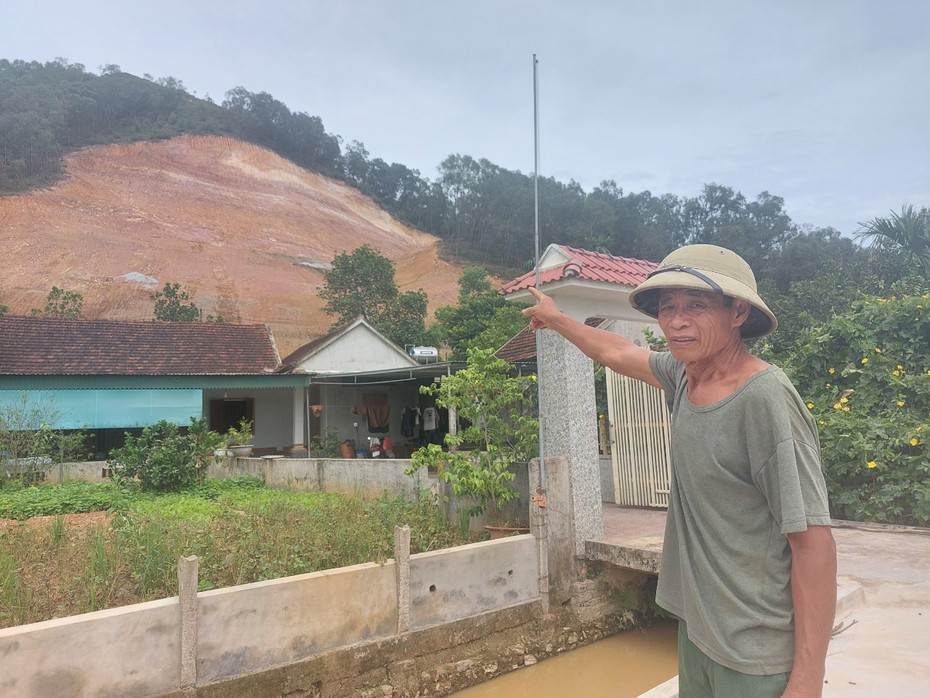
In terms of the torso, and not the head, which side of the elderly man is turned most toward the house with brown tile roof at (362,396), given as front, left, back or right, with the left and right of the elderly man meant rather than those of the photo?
right

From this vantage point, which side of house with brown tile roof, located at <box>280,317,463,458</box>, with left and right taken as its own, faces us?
front

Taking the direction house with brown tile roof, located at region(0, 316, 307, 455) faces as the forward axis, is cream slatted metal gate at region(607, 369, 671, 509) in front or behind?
in front

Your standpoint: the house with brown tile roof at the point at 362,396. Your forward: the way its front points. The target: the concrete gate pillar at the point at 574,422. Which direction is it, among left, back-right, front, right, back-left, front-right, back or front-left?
front

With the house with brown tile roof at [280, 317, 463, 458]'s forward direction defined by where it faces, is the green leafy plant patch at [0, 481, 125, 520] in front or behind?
in front

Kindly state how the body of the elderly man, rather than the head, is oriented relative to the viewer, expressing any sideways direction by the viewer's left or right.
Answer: facing the viewer and to the left of the viewer

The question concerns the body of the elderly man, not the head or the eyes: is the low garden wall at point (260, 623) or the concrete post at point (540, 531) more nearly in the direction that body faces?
the low garden wall

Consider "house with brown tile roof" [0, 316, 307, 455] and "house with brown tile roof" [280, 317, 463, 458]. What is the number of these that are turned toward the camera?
2

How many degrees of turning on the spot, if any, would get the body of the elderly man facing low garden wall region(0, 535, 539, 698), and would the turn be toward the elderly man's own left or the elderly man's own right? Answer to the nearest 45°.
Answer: approximately 90° to the elderly man's own right

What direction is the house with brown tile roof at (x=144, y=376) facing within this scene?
toward the camera

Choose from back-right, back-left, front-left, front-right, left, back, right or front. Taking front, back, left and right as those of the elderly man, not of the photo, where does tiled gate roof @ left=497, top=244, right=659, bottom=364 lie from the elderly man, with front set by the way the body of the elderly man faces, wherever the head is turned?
back-right
